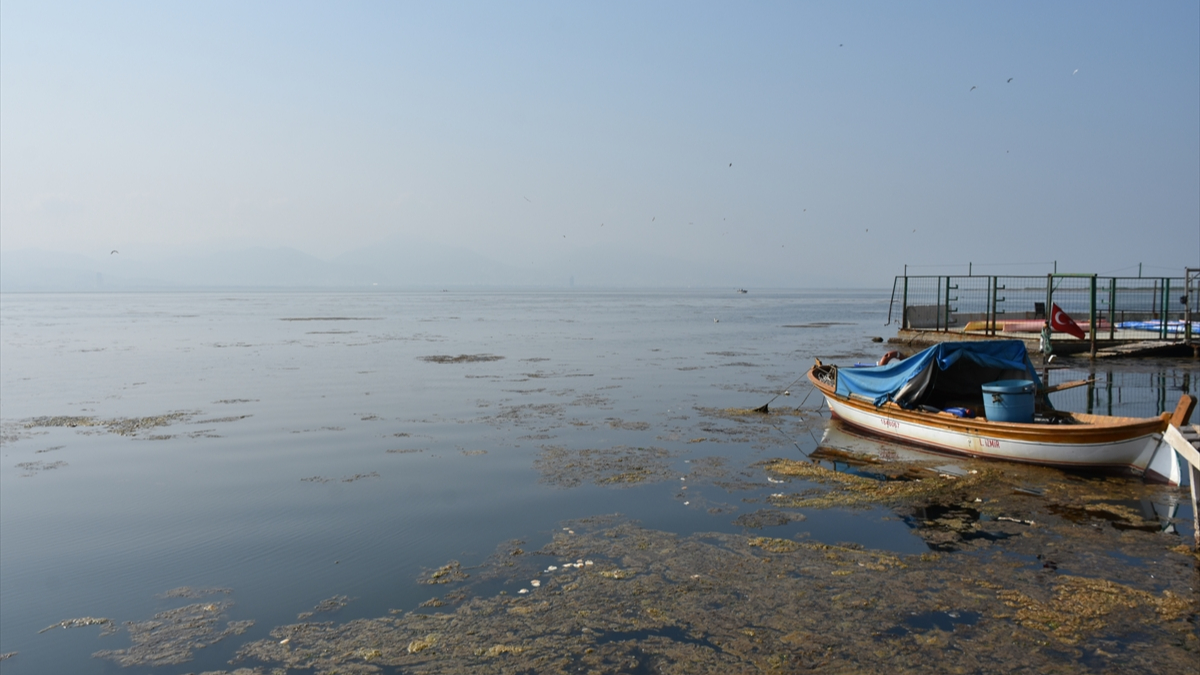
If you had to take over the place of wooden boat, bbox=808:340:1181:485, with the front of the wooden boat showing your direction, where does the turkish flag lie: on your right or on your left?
on your right

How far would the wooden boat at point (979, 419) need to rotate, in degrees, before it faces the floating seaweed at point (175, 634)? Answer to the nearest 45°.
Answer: approximately 90° to its left

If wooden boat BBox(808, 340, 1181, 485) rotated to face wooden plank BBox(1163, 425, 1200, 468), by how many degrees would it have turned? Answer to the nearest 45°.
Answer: approximately 135° to its left

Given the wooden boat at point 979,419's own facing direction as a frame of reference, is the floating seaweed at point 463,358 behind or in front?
in front

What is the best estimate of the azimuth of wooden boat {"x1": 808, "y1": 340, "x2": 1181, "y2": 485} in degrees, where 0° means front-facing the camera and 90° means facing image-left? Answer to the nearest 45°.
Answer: approximately 135°
